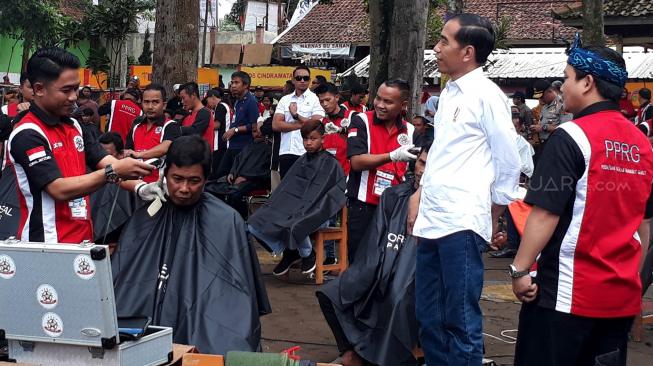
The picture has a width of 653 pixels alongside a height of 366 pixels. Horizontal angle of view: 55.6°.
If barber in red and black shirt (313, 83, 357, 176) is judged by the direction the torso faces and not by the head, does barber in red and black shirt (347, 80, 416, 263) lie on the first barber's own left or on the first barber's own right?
on the first barber's own left

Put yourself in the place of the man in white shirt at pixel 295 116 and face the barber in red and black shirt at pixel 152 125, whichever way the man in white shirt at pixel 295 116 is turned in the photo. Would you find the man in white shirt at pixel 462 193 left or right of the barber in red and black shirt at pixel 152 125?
left

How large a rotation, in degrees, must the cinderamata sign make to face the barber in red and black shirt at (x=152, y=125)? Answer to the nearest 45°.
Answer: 0° — it already faces them

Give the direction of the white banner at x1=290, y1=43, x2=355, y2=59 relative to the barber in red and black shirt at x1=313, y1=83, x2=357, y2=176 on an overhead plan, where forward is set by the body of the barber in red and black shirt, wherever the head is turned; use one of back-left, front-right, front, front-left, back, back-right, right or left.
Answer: back-right

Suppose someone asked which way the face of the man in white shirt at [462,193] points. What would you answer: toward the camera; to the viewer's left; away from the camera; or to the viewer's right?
to the viewer's left

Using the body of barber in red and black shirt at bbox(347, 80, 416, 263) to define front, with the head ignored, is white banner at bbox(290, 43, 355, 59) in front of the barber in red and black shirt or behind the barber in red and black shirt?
behind

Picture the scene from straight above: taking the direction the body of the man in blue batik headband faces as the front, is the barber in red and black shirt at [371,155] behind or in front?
in front

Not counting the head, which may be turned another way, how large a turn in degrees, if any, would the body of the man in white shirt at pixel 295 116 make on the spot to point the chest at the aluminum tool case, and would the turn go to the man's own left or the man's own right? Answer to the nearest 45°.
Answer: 0° — they already face it
